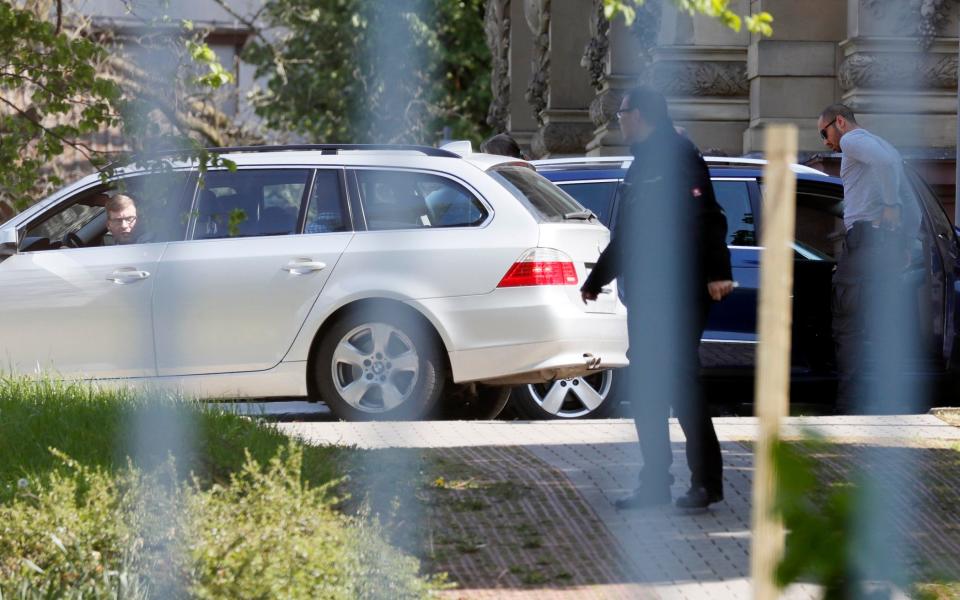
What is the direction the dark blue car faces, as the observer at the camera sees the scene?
facing to the right of the viewer

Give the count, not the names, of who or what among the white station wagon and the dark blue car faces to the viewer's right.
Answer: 1

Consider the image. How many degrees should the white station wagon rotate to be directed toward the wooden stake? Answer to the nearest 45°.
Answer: approximately 90° to its left

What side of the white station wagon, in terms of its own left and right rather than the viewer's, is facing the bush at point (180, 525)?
left

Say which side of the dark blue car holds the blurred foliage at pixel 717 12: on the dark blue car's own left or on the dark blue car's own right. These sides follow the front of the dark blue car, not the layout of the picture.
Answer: on the dark blue car's own right

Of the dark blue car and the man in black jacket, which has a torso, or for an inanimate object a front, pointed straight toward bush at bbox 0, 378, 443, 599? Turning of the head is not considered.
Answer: the man in black jacket

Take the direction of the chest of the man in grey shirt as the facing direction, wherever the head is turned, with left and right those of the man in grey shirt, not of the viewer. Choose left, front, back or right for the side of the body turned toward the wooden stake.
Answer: left

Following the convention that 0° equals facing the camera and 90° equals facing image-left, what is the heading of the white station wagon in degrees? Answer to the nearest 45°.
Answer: approximately 90°

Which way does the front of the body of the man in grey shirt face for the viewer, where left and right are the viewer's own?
facing to the left of the viewer

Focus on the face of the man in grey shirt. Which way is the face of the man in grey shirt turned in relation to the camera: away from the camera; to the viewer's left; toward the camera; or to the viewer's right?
to the viewer's left

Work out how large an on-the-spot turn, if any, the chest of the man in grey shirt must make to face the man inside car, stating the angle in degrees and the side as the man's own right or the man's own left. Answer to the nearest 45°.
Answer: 0° — they already face them

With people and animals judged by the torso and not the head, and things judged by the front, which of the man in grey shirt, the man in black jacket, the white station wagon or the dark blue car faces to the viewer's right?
the dark blue car

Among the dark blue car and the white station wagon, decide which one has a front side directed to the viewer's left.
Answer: the white station wagon

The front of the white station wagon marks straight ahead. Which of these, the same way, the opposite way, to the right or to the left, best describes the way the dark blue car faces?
the opposite way

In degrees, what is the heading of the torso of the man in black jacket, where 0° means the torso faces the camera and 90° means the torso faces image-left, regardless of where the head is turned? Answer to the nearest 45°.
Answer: approximately 45°
